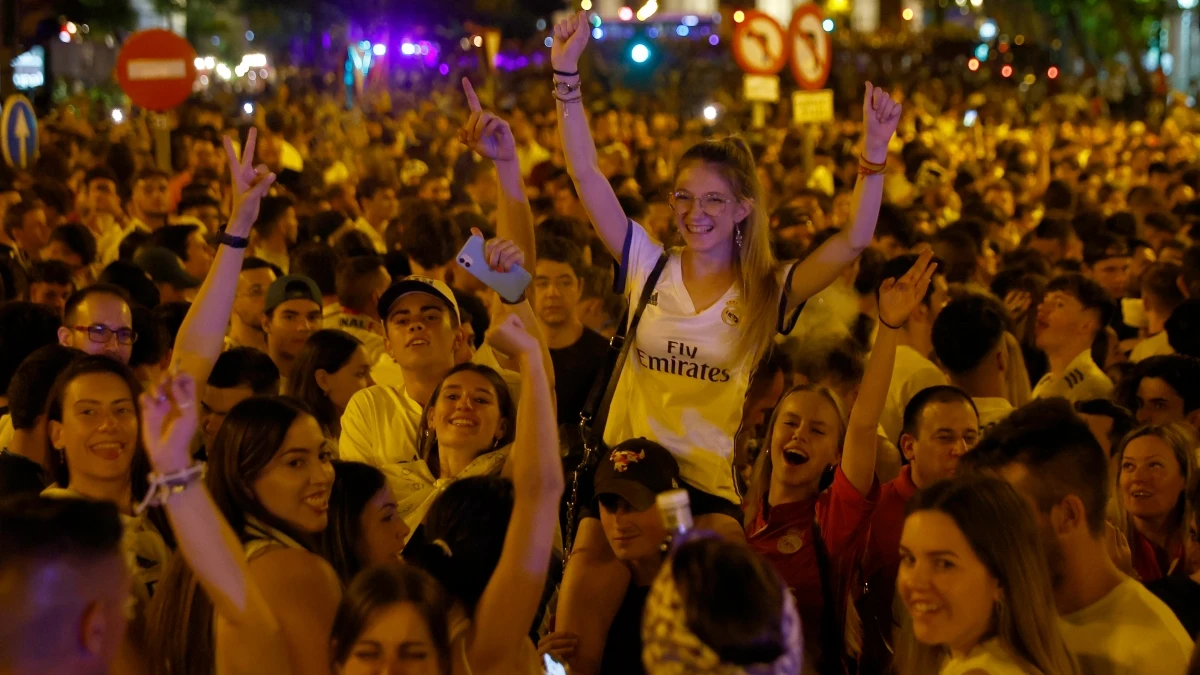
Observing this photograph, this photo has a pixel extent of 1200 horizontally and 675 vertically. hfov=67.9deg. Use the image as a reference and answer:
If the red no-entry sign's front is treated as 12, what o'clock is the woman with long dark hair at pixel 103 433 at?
The woman with long dark hair is roughly at 12 o'clock from the red no-entry sign.

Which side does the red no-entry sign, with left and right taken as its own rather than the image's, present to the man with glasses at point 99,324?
front

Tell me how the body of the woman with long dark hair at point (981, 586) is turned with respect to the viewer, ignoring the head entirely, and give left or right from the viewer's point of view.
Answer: facing the viewer and to the left of the viewer

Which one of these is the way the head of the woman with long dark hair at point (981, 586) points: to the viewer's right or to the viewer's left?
to the viewer's left

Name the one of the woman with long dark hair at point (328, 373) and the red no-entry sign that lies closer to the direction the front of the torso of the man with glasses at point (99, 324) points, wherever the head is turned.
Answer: the woman with long dark hair

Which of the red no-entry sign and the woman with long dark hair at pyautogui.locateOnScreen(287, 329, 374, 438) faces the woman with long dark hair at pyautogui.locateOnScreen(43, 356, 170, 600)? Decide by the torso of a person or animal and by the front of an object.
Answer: the red no-entry sign

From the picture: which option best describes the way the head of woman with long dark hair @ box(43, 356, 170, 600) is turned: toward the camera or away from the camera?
toward the camera

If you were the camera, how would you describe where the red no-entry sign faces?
facing the viewer

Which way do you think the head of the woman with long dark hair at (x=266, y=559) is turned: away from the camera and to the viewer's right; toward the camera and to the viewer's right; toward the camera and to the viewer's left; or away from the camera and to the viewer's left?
toward the camera and to the viewer's right

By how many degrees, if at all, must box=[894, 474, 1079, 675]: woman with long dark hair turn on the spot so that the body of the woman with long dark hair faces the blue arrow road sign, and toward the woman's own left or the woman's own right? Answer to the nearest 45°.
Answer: approximately 90° to the woman's own right

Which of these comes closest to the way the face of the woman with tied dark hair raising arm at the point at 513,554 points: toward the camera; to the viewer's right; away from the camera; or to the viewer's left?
away from the camera
